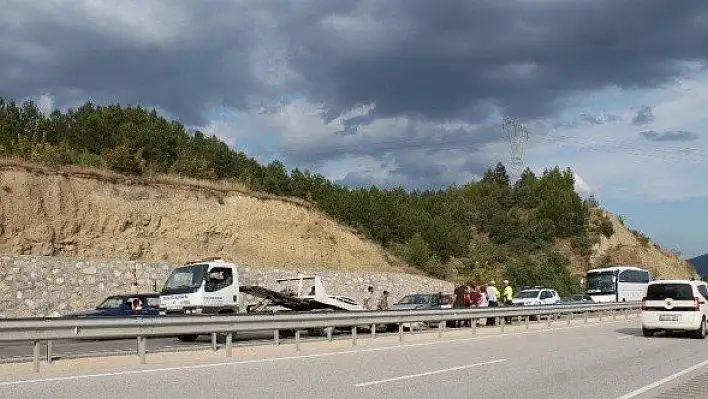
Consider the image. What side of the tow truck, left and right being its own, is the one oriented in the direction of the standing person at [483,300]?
back

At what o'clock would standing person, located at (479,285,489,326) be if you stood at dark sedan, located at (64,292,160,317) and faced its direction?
The standing person is roughly at 6 o'clock from the dark sedan.

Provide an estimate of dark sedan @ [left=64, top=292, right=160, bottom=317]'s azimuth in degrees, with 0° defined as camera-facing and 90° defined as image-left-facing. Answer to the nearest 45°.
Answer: approximately 90°

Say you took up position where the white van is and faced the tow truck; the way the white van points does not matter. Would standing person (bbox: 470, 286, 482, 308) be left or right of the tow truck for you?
right

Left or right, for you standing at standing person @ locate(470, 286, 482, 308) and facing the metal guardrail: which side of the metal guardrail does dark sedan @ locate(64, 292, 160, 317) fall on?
right

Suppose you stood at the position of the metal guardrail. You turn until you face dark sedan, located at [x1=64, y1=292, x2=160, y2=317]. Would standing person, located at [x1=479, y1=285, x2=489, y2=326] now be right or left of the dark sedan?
right

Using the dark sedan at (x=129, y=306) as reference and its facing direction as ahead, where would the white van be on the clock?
The white van is roughly at 7 o'clock from the dark sedan.

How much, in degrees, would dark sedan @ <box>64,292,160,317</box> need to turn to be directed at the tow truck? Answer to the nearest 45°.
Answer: approximately 135° to its left

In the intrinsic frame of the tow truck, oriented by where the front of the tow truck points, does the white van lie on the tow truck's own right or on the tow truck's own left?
on the tow truck's own left
